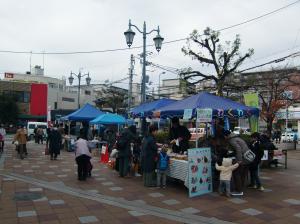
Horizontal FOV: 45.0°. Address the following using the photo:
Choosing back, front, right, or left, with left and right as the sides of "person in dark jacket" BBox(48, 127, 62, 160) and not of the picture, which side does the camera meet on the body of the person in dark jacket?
back

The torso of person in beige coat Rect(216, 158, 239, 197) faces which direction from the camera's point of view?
away from the camera

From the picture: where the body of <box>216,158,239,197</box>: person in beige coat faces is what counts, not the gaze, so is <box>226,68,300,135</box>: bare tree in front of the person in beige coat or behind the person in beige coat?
in front

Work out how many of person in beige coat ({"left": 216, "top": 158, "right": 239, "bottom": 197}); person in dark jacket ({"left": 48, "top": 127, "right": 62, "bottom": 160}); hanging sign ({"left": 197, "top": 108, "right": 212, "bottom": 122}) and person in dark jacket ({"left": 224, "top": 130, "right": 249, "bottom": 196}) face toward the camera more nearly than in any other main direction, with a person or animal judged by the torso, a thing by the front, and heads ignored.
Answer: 1

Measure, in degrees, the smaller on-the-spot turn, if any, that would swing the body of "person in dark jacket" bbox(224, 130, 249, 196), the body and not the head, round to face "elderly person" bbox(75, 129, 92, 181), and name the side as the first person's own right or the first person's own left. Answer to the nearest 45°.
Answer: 0° — they already face them

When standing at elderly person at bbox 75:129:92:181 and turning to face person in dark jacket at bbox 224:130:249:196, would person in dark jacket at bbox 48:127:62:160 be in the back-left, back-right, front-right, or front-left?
back-left

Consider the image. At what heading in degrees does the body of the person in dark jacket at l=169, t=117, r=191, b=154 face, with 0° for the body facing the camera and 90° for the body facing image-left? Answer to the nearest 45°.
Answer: approximately 45°

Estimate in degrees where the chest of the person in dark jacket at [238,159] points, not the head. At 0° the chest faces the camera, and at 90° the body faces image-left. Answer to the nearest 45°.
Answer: approximately 90°

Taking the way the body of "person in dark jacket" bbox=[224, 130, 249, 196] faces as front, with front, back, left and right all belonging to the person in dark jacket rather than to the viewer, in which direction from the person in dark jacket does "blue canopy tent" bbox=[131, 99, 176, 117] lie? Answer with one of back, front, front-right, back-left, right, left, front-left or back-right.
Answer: front-right

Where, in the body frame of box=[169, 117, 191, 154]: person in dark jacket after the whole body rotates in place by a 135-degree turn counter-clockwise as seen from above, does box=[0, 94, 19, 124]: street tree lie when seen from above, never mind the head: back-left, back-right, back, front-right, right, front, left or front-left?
back-left

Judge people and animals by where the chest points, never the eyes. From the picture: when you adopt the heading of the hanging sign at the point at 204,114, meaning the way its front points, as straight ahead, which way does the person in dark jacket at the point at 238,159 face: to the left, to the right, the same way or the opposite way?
to the right
